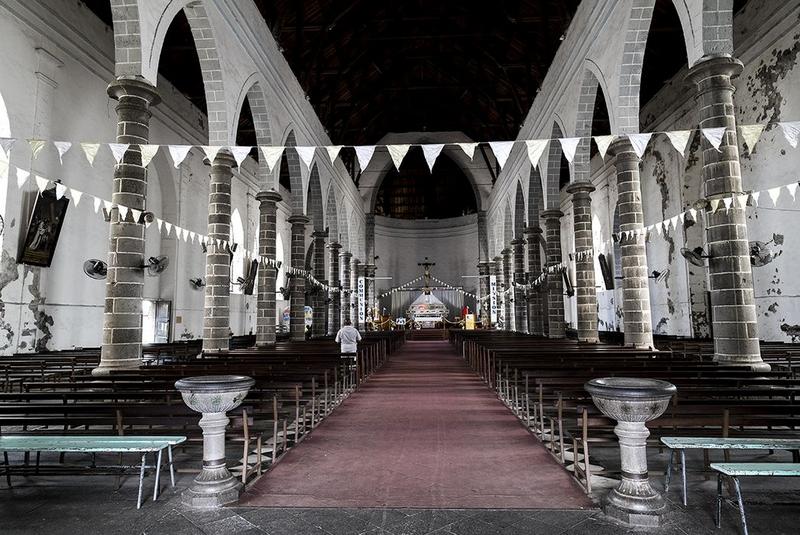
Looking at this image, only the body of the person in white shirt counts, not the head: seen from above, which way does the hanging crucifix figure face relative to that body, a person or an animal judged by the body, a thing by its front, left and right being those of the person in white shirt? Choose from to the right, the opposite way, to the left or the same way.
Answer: the opposite way

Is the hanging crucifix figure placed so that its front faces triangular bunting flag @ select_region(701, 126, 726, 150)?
yes

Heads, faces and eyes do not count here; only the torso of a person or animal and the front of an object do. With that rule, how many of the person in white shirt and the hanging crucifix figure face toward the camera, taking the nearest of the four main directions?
1

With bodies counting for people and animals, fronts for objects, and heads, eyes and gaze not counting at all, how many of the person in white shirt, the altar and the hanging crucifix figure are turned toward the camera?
2

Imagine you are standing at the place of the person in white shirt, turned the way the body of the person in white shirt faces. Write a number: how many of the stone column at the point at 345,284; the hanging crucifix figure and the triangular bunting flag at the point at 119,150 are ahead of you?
2

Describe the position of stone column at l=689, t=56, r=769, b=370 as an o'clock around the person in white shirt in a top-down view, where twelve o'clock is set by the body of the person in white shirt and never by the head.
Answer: The stone column is roughly at 4 o'clock from the person in white shirt.

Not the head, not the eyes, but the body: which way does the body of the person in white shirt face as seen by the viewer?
away from the camera

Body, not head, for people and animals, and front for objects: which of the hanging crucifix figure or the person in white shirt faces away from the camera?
the person in white shirt

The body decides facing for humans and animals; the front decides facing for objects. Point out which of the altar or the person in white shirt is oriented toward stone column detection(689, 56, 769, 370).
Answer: the altar

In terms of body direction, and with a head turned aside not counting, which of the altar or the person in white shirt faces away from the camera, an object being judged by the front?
the person in white shirt

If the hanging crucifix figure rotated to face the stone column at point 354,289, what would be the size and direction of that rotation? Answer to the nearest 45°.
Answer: approximately 45° to its right

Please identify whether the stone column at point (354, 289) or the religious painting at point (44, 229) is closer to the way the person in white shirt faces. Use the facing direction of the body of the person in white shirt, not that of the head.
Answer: the stone column

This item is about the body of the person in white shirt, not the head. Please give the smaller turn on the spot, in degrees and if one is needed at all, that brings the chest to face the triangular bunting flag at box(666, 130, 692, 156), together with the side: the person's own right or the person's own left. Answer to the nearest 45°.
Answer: approximately 135° to the person's own right
